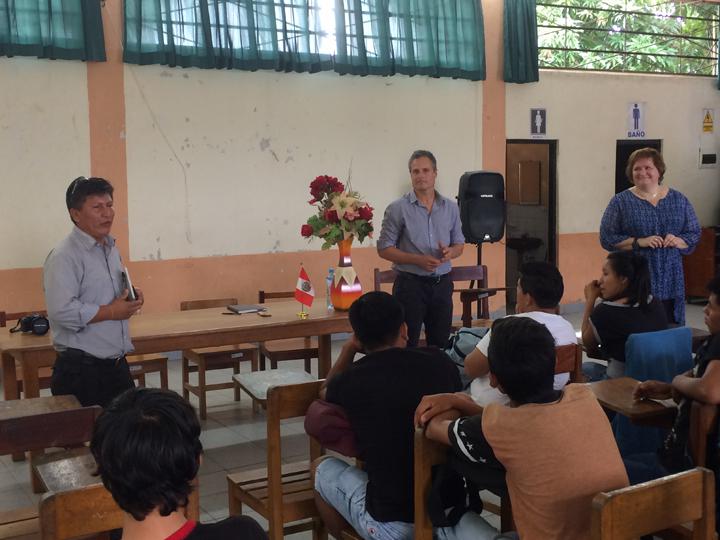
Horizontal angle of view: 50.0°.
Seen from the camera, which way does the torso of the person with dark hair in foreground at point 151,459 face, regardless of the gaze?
away from the camera

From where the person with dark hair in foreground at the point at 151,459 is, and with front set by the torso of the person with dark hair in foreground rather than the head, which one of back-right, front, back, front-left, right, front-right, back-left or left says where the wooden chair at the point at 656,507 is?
right

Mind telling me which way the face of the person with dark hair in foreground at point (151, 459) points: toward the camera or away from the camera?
away from the camera

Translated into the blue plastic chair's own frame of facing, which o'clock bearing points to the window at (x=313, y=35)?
The window is roughly at 12 o'clock from the blue plastic chair.

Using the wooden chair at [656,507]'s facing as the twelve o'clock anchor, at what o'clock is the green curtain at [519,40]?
The green curtain is roughly at 1 o'clock from the wooden chair.

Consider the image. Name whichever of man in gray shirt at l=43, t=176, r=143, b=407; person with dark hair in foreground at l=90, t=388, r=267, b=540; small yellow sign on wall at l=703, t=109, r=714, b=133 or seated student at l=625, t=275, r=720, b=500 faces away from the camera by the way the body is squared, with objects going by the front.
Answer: the person with dark hair in foreground

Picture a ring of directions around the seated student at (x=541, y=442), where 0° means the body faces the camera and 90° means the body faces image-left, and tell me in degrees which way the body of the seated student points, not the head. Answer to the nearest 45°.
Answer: approximately 135°

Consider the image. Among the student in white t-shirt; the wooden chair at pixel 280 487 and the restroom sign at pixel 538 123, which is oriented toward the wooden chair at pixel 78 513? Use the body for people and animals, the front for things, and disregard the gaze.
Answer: the restroom sign

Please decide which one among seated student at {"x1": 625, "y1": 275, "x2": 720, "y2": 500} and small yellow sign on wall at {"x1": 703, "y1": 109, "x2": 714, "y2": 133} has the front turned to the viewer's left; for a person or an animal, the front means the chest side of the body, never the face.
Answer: the seated student

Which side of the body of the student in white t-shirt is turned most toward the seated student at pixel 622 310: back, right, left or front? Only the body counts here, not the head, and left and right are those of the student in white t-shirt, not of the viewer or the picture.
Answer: right

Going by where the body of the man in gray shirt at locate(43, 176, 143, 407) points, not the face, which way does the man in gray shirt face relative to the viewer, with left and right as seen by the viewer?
facing the viewer and to the right of the viewer

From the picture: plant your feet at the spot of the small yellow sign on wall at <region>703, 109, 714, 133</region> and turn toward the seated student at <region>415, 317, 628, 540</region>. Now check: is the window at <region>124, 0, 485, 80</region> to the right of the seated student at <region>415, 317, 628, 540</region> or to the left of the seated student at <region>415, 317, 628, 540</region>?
right

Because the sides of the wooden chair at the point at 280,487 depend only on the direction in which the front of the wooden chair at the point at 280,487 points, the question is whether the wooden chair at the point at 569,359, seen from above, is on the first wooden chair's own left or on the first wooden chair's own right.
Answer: on the first wooden chair's own right

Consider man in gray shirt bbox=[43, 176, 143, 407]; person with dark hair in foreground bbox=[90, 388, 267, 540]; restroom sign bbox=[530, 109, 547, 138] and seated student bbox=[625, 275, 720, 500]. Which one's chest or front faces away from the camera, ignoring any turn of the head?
the person with dark hair in foreground

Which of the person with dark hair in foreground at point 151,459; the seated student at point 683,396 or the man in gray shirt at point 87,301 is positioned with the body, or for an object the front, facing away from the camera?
the person with dark hair in foreground
